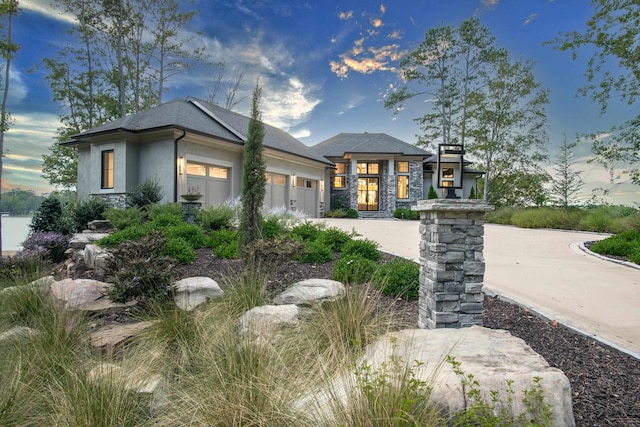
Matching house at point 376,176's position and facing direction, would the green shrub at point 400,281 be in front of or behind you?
in front

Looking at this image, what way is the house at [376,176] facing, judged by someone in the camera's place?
facing the viewer

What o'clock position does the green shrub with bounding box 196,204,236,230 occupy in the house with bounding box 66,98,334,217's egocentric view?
The green shrub is roughly at 1 o'clock from the house.

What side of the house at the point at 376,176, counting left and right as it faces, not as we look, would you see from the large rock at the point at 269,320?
front

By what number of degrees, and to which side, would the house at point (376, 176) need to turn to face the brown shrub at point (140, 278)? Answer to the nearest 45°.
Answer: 0° — it already faces it

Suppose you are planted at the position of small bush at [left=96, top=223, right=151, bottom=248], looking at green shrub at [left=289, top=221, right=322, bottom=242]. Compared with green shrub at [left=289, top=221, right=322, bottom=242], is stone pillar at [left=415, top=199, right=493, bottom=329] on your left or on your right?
right

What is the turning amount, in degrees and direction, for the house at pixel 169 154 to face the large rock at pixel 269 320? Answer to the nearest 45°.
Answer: approximately 45° to its right

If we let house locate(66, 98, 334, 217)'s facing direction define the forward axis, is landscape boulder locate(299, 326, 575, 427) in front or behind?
in front

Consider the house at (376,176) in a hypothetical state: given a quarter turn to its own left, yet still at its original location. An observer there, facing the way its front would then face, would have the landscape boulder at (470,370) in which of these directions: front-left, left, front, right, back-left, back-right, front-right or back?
right

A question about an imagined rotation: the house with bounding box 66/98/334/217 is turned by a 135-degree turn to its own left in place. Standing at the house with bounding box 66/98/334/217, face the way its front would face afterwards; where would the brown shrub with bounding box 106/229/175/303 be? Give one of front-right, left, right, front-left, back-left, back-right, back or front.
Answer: back

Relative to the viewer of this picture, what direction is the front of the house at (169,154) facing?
facing the viewer and to the right of the viewer

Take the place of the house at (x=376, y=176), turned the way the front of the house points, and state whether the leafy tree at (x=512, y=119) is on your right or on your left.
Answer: on your left

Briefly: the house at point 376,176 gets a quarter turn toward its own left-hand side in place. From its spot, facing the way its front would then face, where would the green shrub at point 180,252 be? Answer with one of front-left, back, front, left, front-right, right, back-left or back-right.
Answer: right

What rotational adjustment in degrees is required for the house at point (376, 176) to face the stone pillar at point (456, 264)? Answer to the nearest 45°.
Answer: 0° — it already faces it
